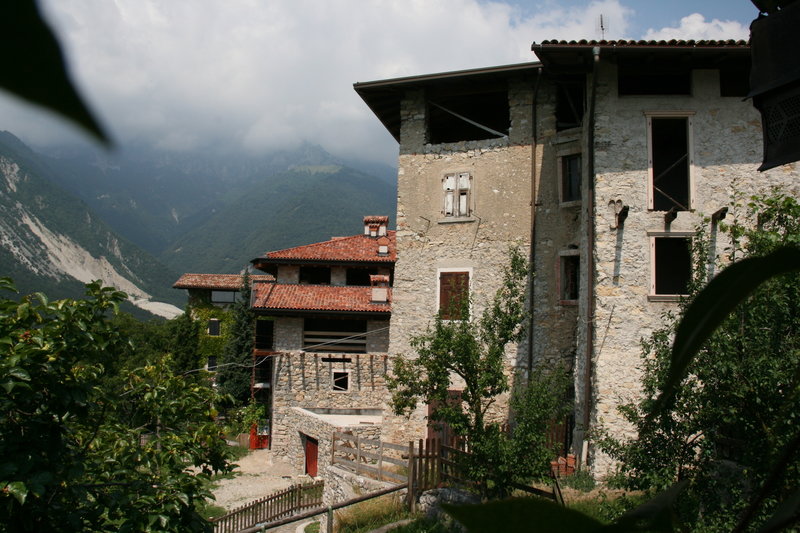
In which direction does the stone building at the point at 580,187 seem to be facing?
toward the camera

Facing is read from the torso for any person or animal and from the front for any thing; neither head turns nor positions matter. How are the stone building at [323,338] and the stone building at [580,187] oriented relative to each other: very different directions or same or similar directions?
same or similar directions

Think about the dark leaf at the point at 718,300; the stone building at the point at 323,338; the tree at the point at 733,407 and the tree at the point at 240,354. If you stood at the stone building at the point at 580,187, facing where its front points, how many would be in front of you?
2

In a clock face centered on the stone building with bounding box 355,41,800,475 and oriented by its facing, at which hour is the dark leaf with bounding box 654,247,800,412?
The dark leaf is roughly at 12 o'clock from the stone building.

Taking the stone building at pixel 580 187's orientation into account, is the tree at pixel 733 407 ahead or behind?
ahead

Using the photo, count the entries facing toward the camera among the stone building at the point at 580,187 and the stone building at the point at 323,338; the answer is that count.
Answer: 2

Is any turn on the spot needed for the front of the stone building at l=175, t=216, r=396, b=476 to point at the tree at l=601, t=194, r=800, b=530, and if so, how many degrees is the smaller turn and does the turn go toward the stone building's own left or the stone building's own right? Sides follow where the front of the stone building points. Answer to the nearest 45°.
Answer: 0° — it already faces it

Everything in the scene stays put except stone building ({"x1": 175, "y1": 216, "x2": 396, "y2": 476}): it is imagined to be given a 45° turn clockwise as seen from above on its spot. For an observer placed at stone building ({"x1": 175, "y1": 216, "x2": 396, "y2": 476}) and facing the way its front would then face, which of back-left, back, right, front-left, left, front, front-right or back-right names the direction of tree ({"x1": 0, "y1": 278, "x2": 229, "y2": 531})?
front-left

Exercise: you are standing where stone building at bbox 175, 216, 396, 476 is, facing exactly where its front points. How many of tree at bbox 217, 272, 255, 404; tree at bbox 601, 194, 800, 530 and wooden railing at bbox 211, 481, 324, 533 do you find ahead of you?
2

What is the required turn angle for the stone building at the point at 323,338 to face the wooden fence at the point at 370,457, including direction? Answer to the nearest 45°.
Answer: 0° — it already faces it

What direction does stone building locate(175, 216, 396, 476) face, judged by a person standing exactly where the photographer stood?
facing the viewer

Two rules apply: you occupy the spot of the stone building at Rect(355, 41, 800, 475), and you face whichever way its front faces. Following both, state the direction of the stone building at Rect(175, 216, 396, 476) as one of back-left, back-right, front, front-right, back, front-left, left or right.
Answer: back-right
